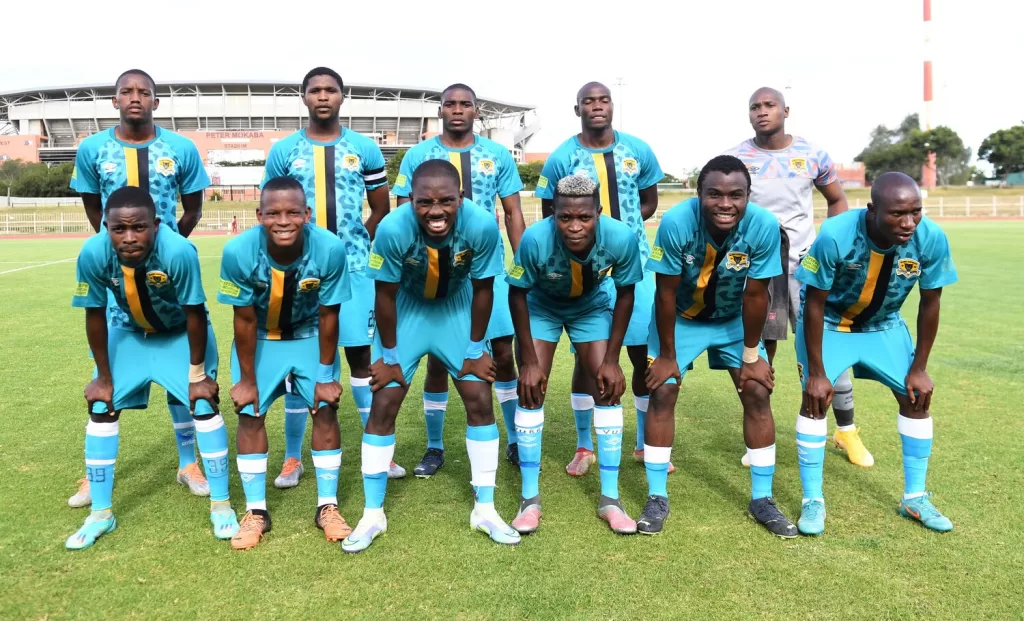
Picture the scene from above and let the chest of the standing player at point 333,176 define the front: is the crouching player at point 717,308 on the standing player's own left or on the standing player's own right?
on the standing player's own left

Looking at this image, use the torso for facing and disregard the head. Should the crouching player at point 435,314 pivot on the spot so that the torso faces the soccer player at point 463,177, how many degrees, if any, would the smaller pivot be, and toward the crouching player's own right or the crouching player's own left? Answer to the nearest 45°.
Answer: approximately 180°

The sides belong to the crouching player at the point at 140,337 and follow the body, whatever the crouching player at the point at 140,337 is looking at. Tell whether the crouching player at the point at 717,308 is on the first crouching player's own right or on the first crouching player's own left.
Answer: on the first crouching player's own left

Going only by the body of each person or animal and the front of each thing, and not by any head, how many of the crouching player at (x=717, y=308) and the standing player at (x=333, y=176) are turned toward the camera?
2

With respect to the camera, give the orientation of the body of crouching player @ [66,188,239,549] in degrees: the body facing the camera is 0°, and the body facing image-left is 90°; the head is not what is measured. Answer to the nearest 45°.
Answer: approximately 0°

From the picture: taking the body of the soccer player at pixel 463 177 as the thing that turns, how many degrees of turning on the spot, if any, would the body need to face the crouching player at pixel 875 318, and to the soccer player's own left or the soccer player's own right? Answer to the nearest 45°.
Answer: approximately 45° to the soccer player's own left

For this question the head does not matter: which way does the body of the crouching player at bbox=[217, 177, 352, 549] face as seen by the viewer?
toward the camera

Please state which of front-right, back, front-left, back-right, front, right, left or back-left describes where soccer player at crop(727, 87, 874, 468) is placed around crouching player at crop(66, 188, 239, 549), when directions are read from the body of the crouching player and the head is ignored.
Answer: left

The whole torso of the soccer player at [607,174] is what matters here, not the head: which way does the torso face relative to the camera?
toward the camera

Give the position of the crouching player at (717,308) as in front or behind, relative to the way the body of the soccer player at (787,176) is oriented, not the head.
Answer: in front

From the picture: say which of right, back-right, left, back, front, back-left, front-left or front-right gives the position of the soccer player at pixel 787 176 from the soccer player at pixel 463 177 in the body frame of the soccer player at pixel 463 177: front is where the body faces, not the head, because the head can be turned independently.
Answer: left

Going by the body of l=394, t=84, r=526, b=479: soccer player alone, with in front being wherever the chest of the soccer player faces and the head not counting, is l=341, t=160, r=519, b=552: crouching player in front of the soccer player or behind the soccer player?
in front

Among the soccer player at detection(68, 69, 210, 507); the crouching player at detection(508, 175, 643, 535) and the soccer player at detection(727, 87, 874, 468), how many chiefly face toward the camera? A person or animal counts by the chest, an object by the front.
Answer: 3

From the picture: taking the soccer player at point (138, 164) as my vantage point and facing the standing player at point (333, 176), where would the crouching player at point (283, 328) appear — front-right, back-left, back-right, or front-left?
front-right

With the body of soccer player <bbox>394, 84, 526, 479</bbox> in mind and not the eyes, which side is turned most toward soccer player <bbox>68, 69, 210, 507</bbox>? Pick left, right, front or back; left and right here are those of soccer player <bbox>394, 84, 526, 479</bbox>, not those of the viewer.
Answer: right
